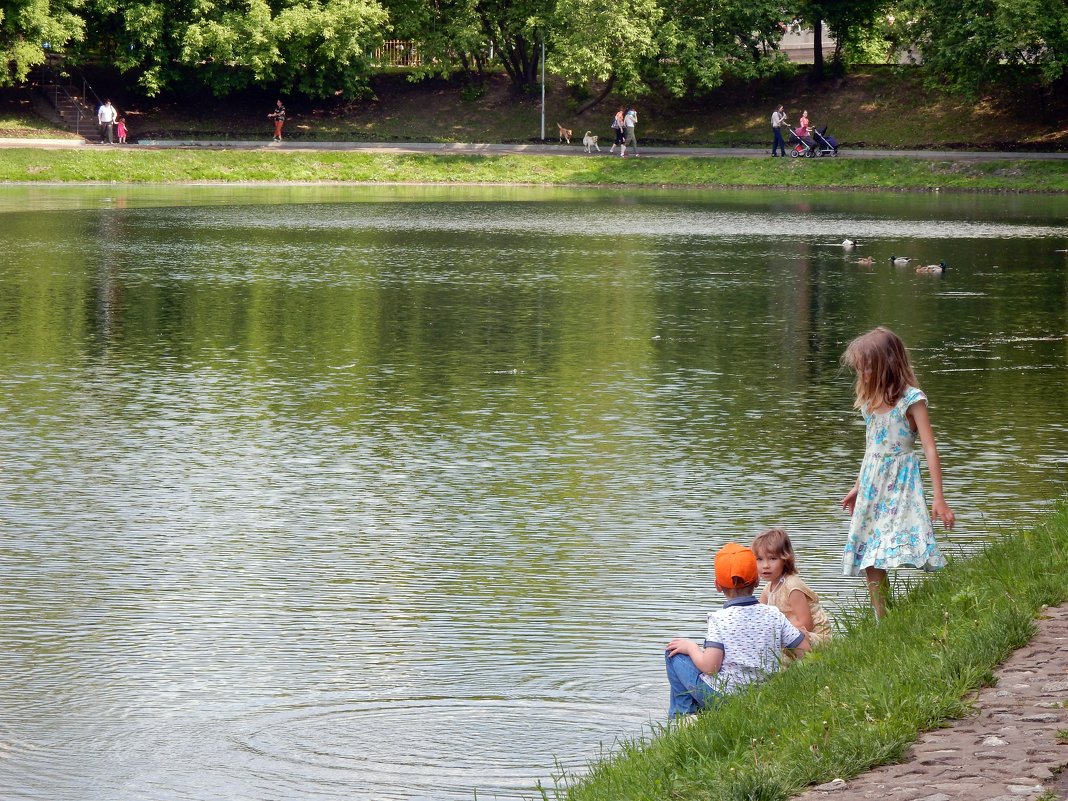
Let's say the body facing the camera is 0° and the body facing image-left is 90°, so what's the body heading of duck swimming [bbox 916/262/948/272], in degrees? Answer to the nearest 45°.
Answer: approximately 270°

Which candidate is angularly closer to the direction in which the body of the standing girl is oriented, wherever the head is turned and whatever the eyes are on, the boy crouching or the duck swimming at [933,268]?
the boy crouching

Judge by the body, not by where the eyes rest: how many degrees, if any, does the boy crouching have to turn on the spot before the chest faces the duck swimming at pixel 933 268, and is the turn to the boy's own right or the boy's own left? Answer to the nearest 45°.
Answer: approximately 45° to the boy's own right

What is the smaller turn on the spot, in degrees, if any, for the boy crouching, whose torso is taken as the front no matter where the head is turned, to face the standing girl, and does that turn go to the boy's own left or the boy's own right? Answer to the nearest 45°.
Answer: approximately 90° to the boy's own right

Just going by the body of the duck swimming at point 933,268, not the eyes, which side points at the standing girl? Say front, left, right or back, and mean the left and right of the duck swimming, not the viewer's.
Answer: right

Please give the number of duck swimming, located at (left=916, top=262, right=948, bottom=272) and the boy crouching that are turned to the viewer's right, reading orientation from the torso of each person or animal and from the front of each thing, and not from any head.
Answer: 1

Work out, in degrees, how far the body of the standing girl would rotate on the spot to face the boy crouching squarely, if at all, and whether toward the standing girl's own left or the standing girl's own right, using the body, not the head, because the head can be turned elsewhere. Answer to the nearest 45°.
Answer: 0° — they already face them

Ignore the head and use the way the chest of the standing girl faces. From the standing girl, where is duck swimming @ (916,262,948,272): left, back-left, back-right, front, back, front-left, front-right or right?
back-right

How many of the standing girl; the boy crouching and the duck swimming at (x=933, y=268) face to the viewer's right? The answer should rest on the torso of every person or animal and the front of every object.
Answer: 1

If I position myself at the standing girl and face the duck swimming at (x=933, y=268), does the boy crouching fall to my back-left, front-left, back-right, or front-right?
back-left

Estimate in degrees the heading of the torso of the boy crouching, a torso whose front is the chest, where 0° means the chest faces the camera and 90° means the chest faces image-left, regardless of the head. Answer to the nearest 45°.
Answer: approximately 135°

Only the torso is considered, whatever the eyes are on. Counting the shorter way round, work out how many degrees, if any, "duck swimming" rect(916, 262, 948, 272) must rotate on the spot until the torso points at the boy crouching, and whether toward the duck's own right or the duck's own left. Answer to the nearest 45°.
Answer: approximately 90° to the duck's own right

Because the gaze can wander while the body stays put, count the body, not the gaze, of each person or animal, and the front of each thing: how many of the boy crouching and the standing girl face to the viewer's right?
0
